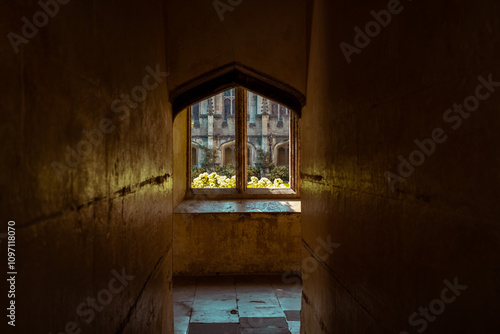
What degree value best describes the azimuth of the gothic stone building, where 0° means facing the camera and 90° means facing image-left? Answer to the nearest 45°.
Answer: approximately 0°
